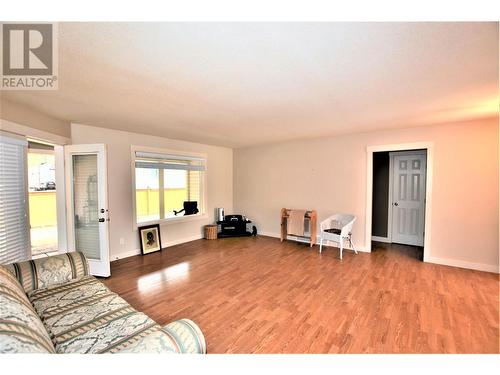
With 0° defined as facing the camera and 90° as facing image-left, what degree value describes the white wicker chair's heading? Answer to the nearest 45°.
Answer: approximately 45°

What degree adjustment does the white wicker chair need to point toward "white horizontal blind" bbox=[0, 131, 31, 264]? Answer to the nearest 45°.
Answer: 0° — it already faces it

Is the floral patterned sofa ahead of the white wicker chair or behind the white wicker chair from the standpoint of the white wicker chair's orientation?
ahead

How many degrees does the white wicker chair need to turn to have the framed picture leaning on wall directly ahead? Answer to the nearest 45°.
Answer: approximately 45° to its right

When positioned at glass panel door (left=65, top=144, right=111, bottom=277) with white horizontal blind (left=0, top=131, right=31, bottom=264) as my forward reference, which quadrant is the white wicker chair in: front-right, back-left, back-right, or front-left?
back-left

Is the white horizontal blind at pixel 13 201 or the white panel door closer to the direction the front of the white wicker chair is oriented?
the white horizontal blind

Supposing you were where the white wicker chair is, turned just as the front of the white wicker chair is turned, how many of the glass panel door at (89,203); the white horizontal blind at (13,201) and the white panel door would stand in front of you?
2
